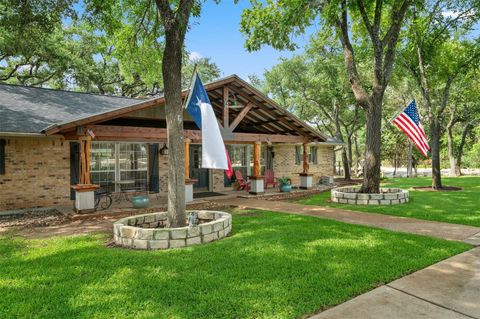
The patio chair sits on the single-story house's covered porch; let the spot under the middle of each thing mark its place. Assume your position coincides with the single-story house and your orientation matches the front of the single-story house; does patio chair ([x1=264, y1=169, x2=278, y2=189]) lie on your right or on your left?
on your left

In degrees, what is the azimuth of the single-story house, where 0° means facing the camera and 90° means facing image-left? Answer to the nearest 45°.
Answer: approximately 315°

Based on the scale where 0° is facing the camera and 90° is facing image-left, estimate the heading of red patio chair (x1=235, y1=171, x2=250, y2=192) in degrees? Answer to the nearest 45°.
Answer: approximately 315°

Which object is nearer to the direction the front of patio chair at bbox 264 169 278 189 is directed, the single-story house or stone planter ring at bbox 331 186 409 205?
the stone planter ring

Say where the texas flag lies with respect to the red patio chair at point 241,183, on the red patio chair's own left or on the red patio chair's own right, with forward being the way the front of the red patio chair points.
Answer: on the red patio chair's own right
